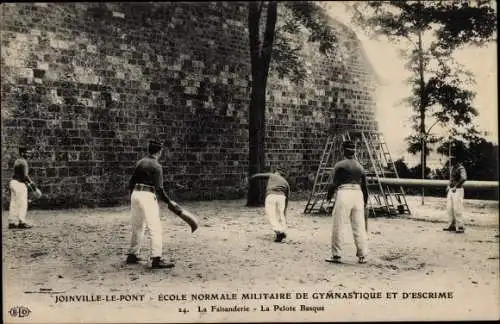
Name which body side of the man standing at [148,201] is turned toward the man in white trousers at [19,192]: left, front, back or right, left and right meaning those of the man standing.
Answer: left

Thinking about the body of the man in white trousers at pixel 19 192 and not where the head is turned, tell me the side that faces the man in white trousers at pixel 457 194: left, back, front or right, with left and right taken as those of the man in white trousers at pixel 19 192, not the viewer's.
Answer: front

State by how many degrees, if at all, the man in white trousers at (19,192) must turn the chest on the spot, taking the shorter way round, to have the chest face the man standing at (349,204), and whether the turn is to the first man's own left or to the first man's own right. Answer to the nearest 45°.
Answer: approximately 45° to the first man's own right

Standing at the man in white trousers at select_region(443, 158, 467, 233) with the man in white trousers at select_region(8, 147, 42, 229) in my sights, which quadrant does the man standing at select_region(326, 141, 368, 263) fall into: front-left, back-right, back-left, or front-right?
front-left

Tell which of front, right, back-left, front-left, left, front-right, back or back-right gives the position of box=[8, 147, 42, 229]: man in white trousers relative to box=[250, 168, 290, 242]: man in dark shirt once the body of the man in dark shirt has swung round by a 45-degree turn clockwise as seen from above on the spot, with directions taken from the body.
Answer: back-left

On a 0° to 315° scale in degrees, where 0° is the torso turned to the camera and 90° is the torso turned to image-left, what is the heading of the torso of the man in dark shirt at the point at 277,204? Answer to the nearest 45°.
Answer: approximately 180°

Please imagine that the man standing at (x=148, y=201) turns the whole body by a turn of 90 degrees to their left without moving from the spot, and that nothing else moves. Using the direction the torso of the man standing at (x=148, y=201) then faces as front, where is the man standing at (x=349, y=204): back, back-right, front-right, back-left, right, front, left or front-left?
back-right

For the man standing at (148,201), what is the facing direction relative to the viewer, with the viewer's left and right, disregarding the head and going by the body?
facing away from the viewer and to the right of the viewer

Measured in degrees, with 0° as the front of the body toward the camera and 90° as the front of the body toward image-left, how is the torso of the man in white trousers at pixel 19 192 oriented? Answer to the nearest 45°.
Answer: approximately 270°
